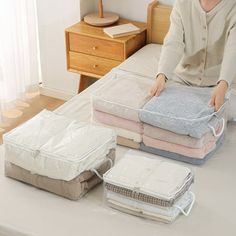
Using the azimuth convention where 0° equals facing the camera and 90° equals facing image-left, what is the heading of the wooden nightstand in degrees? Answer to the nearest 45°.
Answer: approximately 45°

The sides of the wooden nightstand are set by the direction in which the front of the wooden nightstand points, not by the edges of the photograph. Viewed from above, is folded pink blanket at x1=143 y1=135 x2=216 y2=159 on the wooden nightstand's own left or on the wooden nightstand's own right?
on the wooden nightstand's own left

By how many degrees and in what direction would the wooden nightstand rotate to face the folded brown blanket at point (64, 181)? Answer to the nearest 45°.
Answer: approximately 45° to its left

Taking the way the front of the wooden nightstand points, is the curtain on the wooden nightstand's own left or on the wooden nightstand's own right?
on the wooden nightstand's own right

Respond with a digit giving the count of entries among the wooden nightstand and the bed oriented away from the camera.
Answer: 0

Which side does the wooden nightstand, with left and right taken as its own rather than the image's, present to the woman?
left

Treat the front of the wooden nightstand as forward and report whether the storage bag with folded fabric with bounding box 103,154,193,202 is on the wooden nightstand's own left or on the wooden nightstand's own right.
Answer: on the wooden nightstand's own left
